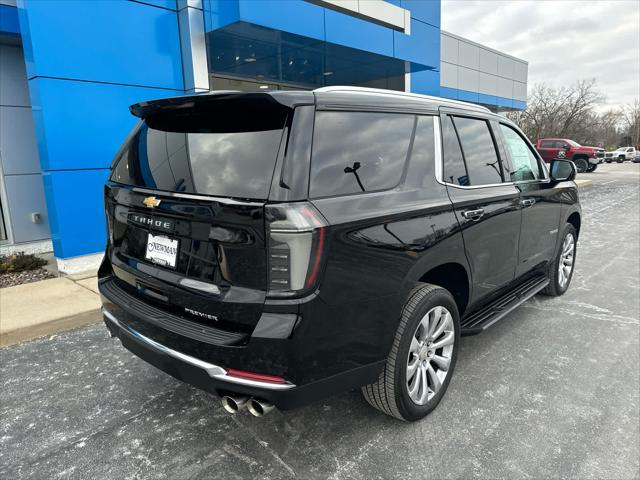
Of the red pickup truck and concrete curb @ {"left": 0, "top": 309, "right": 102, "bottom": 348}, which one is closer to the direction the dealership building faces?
the concrete curb

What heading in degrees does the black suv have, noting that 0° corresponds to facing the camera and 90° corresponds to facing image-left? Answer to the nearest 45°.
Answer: approximately 225°

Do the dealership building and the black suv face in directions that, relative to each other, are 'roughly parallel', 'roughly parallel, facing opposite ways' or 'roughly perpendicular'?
roughly perpendicular

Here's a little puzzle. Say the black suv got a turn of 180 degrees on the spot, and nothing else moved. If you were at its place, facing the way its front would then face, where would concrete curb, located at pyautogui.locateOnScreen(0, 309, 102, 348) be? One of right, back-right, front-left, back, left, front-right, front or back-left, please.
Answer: right

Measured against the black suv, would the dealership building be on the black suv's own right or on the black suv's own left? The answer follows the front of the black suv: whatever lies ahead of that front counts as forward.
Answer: on the black suv's own left

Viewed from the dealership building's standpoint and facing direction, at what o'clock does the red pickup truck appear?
The red pickup truck is roughly at 9 o'clock from the dealership building.

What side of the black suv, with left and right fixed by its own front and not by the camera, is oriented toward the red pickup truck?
front

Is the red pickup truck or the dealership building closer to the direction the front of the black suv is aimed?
the red pickup truck

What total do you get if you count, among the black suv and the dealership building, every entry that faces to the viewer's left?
0

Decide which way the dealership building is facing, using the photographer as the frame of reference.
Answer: facing the viewer and to the right of the viewer
